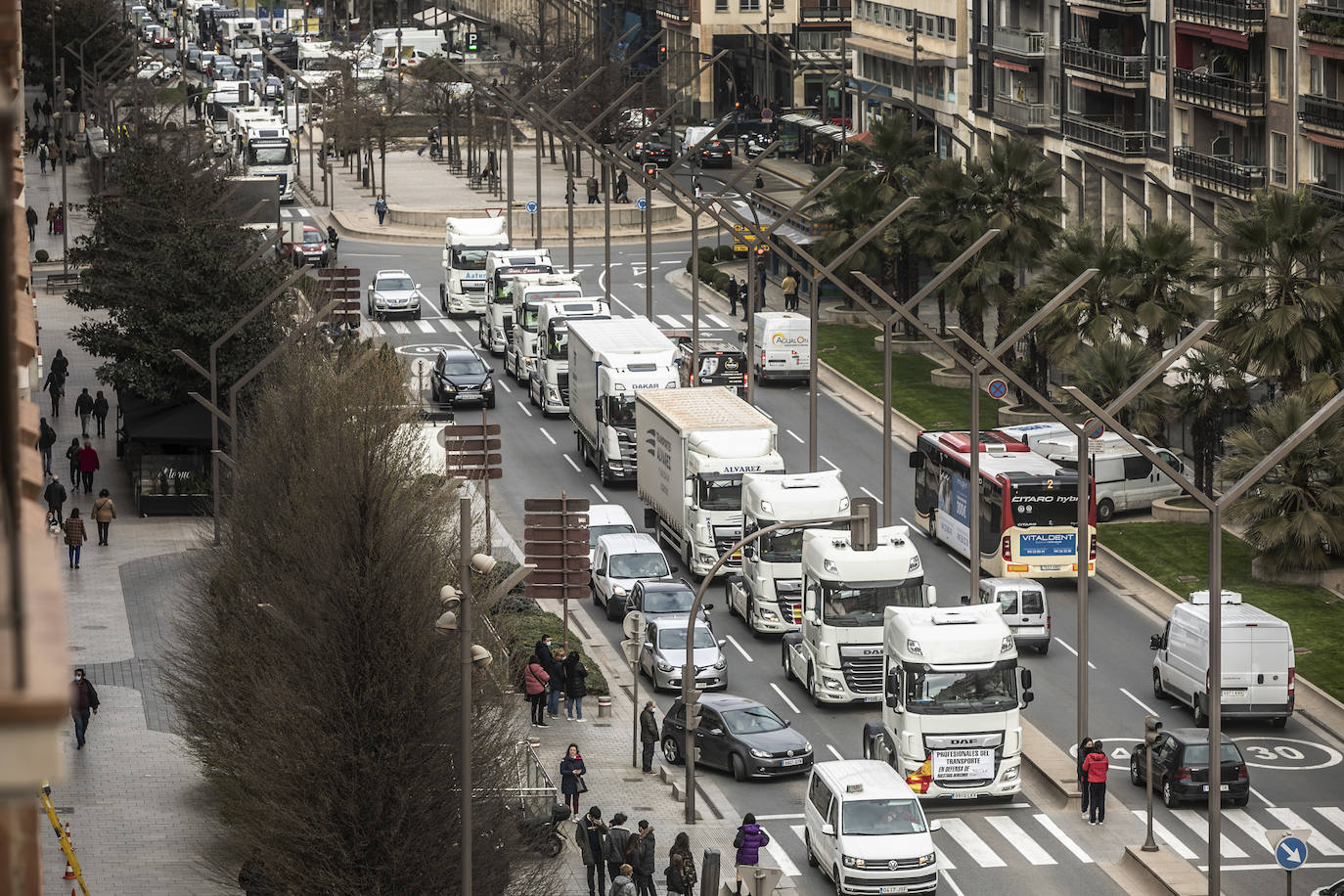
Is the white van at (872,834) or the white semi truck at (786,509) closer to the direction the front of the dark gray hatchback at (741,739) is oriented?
the white van

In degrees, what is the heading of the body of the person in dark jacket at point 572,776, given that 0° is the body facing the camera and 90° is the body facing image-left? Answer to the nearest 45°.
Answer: approximately 0°

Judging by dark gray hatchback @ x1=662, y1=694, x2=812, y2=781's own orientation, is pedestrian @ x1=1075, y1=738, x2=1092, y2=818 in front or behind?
in front

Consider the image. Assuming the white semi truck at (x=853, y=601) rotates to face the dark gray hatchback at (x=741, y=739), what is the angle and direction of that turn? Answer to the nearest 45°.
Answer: approximately 45° to its right

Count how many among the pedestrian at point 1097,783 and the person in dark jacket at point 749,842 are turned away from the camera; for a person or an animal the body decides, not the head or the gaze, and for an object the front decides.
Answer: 2

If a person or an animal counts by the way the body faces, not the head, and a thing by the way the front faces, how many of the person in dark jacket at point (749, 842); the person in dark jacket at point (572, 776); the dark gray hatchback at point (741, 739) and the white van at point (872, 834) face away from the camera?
1

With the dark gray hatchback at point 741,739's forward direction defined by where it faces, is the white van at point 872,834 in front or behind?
in front

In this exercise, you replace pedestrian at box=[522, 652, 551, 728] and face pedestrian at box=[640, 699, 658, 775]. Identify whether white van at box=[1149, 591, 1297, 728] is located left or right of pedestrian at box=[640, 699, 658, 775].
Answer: left

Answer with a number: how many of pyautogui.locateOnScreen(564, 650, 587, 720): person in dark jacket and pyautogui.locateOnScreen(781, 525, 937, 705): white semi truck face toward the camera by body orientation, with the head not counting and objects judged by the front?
1

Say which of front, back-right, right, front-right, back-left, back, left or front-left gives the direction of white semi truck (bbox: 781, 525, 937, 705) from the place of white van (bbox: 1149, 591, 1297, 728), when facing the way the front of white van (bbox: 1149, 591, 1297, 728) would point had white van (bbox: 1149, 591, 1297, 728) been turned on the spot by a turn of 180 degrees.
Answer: back-right

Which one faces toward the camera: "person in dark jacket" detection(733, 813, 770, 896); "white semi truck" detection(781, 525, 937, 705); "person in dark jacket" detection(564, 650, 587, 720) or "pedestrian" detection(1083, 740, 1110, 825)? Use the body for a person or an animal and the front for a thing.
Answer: the white semi truck

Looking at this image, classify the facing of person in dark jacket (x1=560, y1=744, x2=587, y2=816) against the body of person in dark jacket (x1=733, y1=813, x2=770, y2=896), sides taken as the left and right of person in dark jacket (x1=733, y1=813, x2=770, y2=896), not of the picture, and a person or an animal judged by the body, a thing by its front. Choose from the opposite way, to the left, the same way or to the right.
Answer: the opposite way

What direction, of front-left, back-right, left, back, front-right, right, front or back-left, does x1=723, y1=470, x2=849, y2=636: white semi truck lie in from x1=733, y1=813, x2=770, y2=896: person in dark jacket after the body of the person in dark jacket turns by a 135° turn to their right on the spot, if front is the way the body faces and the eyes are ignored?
back-left

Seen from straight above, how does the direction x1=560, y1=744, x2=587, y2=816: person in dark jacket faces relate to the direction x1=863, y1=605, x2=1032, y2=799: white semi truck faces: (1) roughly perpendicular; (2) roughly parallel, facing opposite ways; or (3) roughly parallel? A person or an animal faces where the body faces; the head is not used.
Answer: roughly parallel

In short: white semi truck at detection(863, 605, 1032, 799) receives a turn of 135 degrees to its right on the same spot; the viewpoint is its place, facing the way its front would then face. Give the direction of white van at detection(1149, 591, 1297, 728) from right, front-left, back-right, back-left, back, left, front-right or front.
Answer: right

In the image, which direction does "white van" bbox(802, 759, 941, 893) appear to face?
toward the camera

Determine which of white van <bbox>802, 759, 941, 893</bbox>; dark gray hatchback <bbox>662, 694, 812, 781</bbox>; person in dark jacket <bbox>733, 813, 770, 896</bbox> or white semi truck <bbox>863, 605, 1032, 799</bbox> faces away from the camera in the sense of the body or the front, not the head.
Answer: the person in dark jacket

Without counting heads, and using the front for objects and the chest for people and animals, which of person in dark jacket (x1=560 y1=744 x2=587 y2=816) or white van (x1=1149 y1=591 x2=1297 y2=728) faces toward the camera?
the person in dark jacket
